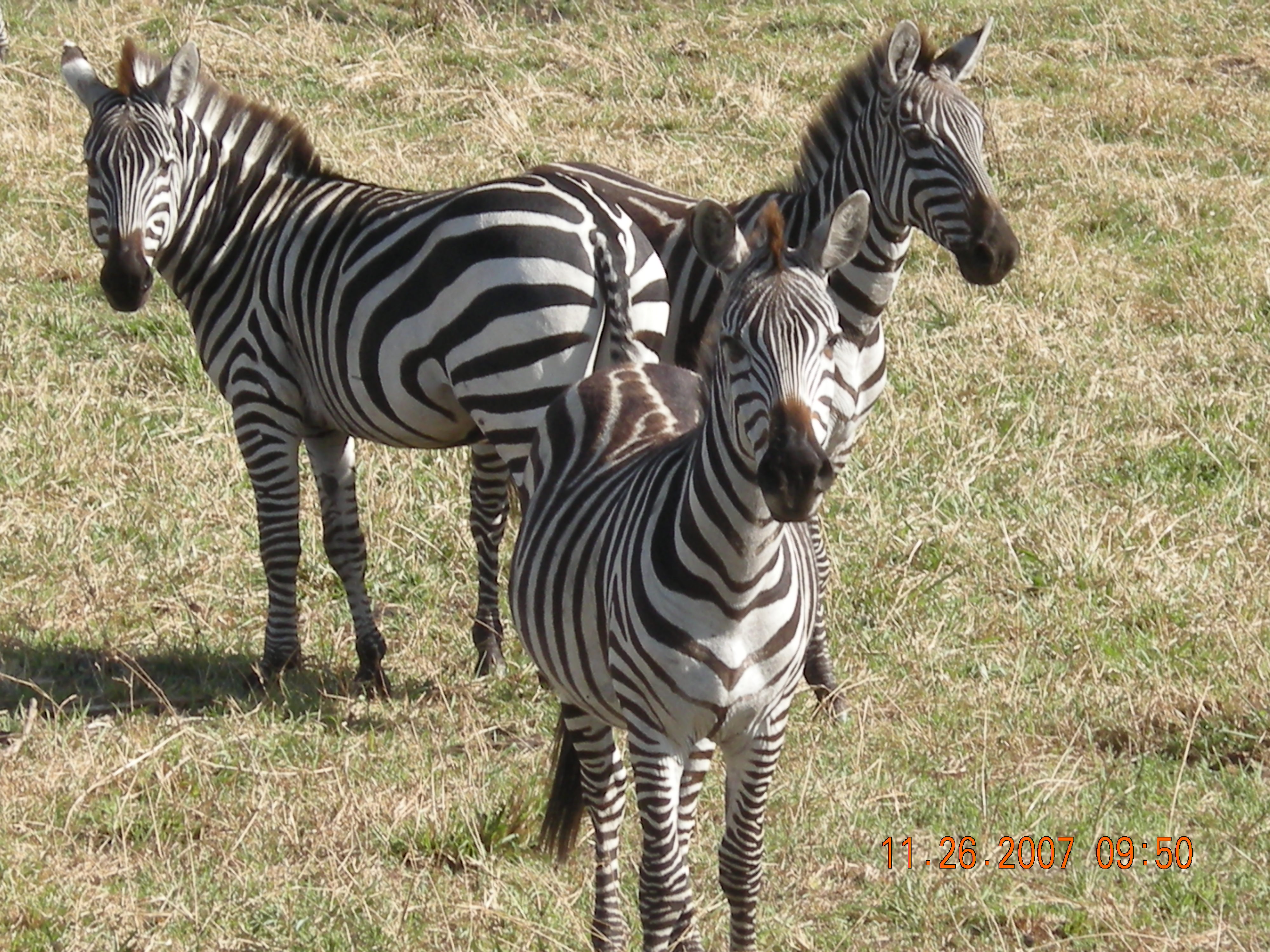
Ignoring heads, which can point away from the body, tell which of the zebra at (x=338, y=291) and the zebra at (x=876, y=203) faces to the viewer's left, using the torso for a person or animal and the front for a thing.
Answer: the zebra at (x=338, y=291)

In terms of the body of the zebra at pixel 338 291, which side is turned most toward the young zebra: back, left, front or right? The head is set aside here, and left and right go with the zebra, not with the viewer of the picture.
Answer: left

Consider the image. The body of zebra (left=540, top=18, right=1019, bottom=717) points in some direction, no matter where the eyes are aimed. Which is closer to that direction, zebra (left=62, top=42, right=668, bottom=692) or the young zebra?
the young zebra

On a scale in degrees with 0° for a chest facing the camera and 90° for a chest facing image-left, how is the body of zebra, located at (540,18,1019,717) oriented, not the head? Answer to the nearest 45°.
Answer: approximately 315°

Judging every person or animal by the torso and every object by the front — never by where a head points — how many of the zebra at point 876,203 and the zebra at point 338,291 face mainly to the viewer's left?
1

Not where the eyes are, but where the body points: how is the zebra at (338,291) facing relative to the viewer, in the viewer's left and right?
facing to the left of the viewer

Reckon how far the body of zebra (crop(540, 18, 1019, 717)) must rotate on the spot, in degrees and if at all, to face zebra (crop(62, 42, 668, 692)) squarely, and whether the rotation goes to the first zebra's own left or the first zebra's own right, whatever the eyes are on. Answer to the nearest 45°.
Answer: approximately 135° to the first zebra's own right

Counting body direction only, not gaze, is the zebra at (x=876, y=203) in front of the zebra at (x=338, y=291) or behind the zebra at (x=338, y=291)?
behind

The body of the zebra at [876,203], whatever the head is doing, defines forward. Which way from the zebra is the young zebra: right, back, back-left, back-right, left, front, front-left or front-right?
front-right
